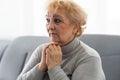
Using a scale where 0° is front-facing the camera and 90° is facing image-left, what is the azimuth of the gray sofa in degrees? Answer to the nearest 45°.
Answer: approximately 0°
